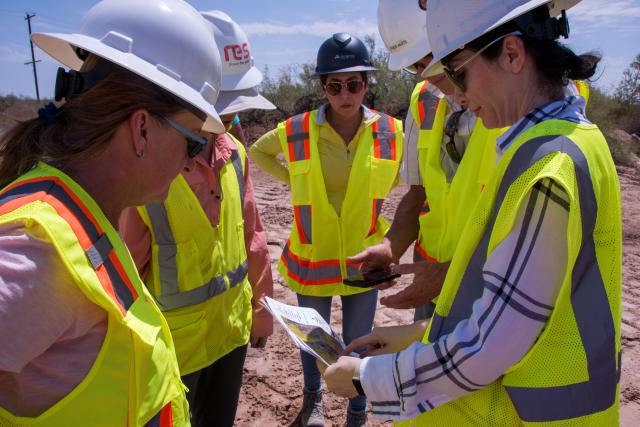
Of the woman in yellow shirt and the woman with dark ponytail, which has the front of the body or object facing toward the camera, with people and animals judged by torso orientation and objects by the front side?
the woman in yellow shirt

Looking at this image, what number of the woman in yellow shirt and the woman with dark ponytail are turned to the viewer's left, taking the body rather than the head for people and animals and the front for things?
1

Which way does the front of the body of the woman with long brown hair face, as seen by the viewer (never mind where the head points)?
to the viewer's right

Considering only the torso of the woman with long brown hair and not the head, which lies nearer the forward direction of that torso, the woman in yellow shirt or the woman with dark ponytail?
the woman with dark ponytail

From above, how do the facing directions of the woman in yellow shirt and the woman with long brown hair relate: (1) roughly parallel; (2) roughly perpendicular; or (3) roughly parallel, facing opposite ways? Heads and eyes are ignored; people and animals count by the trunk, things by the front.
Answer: roughly perpendicular

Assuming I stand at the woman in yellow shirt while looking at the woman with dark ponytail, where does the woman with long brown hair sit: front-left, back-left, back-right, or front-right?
front-right

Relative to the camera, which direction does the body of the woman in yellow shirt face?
toward the camera

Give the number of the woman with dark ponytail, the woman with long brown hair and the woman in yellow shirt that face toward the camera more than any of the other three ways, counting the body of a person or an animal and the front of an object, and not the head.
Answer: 1

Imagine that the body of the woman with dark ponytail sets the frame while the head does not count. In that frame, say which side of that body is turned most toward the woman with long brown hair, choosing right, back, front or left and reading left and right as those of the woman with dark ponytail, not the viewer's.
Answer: front

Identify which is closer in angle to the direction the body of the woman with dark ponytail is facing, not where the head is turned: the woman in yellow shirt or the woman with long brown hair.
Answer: the woman with long brown hair

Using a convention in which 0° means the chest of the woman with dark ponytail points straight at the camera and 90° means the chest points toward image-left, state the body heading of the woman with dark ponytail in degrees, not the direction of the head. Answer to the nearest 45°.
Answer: approximately 90°

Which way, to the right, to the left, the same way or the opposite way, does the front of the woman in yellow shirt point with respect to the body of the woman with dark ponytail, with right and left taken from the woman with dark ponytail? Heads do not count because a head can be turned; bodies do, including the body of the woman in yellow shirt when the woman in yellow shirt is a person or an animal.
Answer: to the left

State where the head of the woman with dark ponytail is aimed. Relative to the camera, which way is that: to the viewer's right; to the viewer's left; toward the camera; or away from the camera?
to the viewer's left

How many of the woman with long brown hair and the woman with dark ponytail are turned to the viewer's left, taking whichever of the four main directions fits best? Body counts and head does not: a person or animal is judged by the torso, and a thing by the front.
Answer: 1

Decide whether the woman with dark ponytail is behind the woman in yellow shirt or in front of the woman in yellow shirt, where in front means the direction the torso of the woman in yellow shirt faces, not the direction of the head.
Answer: in front

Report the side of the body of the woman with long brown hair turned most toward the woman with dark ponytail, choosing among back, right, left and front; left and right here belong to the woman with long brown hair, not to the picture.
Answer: front

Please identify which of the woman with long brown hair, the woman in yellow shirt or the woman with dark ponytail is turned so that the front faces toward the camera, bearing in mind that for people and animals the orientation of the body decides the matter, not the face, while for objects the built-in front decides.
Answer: the woman in yellow shirt
